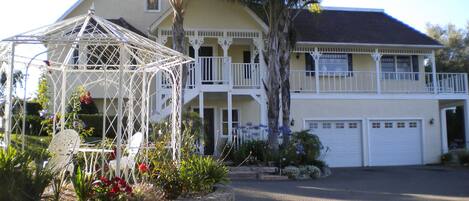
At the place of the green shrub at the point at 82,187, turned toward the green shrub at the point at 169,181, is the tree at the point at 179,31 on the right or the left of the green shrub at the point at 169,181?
left

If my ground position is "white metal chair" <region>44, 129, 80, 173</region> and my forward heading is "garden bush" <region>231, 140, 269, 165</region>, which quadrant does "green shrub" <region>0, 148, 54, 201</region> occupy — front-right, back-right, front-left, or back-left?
back-right

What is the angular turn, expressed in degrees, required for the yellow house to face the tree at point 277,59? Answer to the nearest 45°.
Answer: approximately 45° to its right

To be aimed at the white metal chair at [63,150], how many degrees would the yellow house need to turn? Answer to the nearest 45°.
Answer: approximately 45° to its right

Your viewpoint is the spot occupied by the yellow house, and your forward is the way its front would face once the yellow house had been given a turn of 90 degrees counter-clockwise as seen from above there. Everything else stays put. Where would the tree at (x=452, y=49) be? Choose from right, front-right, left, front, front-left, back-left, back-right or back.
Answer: front-left

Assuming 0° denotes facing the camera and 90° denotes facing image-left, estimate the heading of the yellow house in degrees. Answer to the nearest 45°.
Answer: approximately 0°

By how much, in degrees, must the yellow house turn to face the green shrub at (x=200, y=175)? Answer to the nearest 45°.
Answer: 0° — it already faces it
